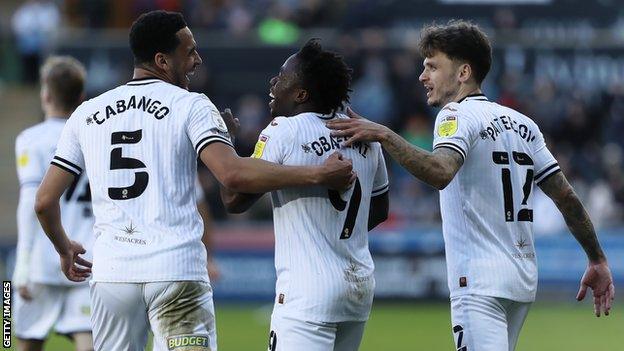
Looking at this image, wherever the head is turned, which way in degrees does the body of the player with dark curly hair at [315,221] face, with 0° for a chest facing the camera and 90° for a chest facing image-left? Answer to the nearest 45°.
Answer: approximately 135°

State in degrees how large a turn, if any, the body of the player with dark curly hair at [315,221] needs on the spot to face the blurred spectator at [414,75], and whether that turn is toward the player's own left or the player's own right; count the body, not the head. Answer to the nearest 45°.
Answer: approximately 45° to the player's own right

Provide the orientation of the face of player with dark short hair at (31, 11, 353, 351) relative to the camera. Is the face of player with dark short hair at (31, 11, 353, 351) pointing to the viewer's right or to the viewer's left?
to the viewer's right
